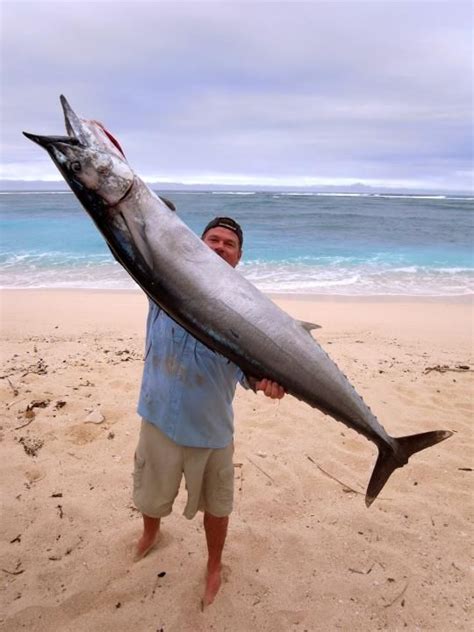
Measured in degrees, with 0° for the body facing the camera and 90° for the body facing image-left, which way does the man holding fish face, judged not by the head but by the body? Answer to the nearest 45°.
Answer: approximately 0°
